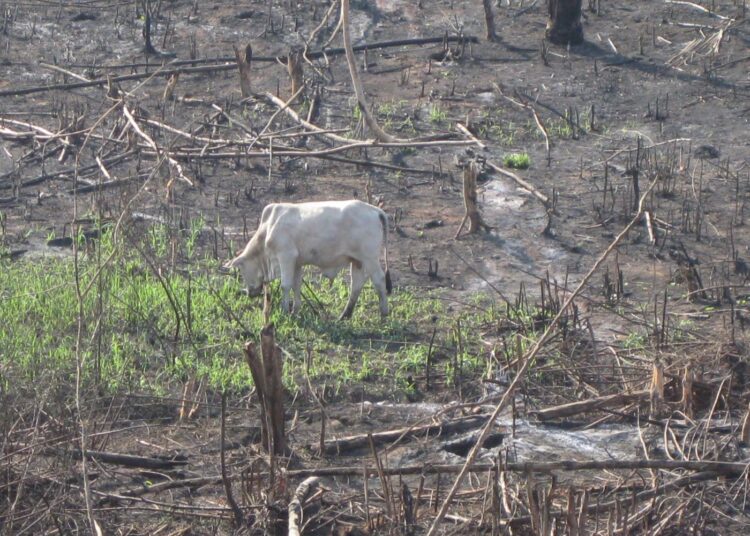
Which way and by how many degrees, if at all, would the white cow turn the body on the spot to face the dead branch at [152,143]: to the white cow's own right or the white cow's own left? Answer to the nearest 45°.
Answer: approximately 45° to the white cow's own right

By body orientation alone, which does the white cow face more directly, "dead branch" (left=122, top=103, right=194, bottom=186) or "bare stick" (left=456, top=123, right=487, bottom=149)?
the dead branch

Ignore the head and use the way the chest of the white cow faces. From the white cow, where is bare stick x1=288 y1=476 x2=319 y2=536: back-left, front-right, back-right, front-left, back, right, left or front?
left

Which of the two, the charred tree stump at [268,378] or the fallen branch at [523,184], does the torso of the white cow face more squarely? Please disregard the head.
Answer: the charred tree stump

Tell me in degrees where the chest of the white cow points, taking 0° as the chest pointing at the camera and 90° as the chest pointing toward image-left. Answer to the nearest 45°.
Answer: approximately 90°

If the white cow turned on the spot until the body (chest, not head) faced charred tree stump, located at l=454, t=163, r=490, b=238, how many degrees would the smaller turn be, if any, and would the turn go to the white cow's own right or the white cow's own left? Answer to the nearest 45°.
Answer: approximately 135° to the white cow's own right

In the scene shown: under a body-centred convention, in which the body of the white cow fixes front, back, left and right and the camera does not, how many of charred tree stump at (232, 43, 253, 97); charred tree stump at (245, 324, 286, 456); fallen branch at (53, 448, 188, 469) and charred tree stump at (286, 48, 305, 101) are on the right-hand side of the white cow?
2

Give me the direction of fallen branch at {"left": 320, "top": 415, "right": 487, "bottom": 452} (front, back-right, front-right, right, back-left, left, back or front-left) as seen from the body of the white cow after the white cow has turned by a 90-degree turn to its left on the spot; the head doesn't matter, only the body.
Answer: front

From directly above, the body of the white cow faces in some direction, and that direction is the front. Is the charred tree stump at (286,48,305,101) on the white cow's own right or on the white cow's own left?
on the white cow's own right

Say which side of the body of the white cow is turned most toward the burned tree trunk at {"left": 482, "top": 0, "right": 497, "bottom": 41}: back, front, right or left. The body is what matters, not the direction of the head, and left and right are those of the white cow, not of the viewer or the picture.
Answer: right

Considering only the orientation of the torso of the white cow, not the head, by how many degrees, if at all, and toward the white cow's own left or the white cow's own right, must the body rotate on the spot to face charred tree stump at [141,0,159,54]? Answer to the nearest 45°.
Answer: approximately 90° to the white cow's own right

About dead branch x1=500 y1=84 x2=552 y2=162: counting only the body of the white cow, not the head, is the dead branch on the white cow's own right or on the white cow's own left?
on the white cow's own right

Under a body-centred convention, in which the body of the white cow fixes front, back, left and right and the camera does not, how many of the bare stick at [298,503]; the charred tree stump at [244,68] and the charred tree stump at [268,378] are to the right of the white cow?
1

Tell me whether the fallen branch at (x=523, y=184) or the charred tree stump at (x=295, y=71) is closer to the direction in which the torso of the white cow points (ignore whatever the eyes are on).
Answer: the charred tree stump

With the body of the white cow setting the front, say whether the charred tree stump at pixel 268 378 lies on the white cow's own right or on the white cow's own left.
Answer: on the white cow's own left

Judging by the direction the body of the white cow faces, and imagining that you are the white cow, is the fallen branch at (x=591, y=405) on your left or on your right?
on your left

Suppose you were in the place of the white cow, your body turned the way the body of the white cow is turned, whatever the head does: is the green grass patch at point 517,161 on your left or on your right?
on your right
